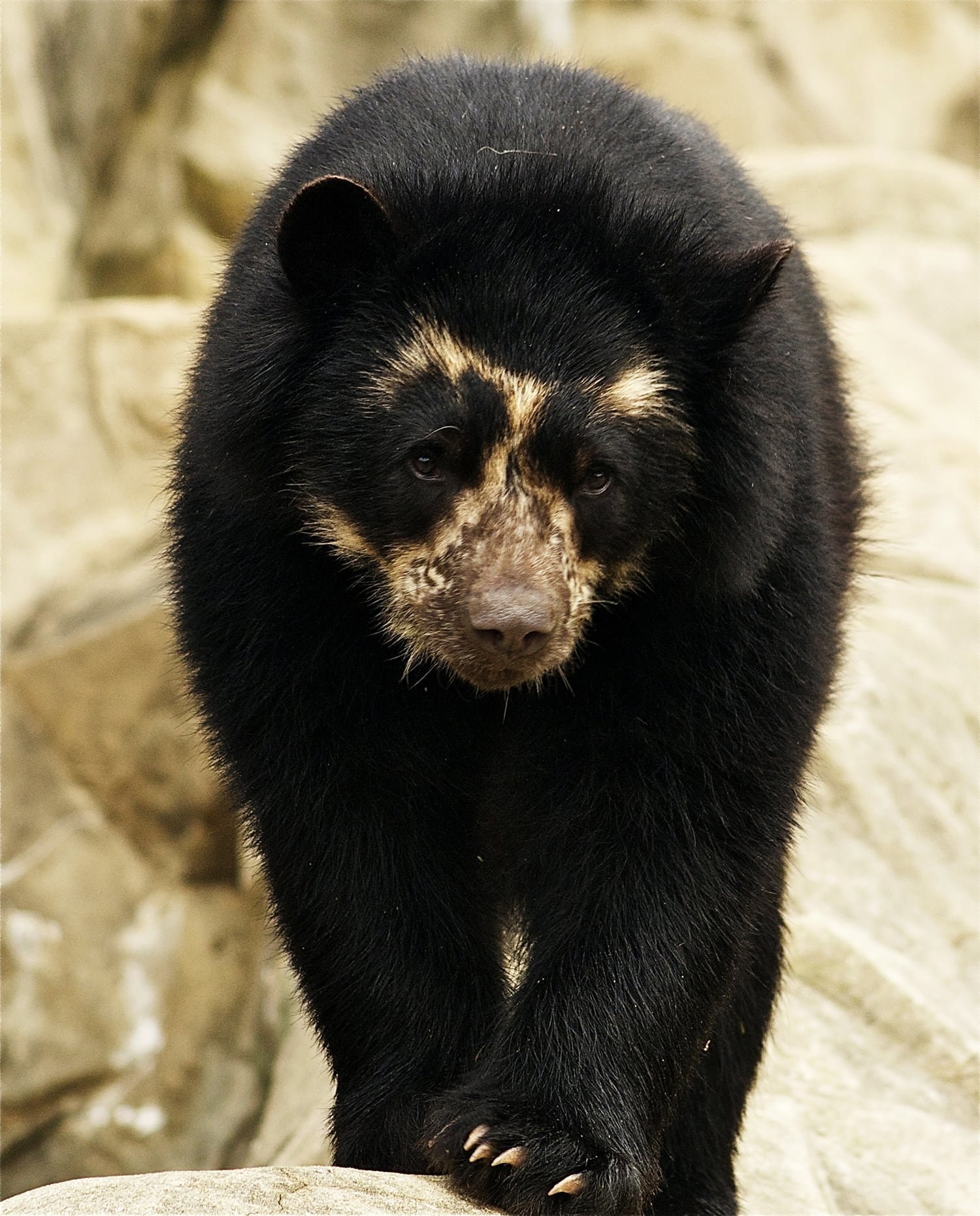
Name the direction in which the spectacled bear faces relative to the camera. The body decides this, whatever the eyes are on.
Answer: toward the camera

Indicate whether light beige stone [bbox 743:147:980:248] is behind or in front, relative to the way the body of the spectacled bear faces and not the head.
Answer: behind

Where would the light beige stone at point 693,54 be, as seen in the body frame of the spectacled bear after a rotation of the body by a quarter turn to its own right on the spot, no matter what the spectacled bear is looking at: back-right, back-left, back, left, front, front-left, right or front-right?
right

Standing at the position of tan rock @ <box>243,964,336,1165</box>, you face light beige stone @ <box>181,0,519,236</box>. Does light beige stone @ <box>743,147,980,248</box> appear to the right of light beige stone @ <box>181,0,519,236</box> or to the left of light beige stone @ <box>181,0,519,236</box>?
right

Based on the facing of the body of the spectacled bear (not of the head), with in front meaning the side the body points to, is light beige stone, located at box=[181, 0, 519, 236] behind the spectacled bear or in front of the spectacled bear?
behind

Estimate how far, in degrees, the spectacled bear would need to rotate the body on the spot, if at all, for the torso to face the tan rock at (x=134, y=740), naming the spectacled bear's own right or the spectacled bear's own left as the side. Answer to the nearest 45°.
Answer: approximately 135° to the spectacled bear's own right
